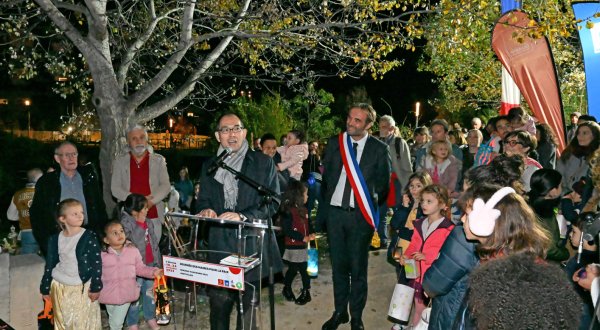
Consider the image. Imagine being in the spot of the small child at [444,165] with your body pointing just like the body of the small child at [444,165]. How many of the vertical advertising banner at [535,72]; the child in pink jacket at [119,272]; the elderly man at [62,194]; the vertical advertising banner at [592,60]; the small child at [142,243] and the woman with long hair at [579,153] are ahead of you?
3

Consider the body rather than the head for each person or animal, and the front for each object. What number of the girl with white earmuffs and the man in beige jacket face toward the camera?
1

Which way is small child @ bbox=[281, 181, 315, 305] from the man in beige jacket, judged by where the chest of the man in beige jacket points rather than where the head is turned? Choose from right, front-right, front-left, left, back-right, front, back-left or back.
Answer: left

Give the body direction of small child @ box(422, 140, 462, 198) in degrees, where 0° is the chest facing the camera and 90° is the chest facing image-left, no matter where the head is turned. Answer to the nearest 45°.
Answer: approximately 45°

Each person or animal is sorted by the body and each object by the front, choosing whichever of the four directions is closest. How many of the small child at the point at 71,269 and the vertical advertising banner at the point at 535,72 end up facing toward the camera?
2

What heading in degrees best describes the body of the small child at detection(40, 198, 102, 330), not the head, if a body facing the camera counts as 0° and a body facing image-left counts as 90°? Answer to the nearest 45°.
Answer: approximately 0°

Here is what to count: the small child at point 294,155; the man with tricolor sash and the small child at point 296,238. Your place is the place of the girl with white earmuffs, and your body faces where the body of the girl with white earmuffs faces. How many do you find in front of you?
3

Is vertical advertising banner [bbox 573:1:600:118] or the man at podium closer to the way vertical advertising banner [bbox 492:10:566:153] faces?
the man at podium

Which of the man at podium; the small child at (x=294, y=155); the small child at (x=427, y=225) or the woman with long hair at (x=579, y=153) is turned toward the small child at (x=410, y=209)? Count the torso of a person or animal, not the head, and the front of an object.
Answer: the woman with long hair

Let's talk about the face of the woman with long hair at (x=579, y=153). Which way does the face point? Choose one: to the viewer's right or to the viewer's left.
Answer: to the viewer's left

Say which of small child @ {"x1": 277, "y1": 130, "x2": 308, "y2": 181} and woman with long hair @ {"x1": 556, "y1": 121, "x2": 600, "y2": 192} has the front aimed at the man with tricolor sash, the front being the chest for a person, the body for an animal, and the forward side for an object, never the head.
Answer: the woman with long hair

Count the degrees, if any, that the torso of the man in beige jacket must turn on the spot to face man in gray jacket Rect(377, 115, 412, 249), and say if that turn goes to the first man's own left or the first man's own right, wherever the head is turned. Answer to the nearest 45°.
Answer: approximately 90° to the first man's own left

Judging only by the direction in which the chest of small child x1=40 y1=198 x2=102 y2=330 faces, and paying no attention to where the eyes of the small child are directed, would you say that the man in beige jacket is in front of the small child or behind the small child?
behind

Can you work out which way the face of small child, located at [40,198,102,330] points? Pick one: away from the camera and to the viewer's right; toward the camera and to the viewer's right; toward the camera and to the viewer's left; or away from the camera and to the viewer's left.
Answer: toward the camera and to the viewer's right
